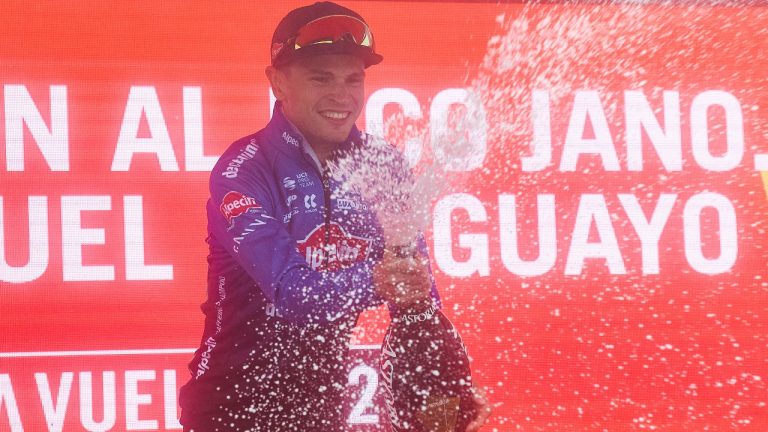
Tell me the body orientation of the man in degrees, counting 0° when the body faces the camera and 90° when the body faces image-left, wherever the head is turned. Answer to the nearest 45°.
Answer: approximately 315°

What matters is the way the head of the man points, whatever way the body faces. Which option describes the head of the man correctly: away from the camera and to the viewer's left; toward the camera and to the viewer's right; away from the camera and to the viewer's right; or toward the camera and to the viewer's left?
toward the camera and to the viewer's right
